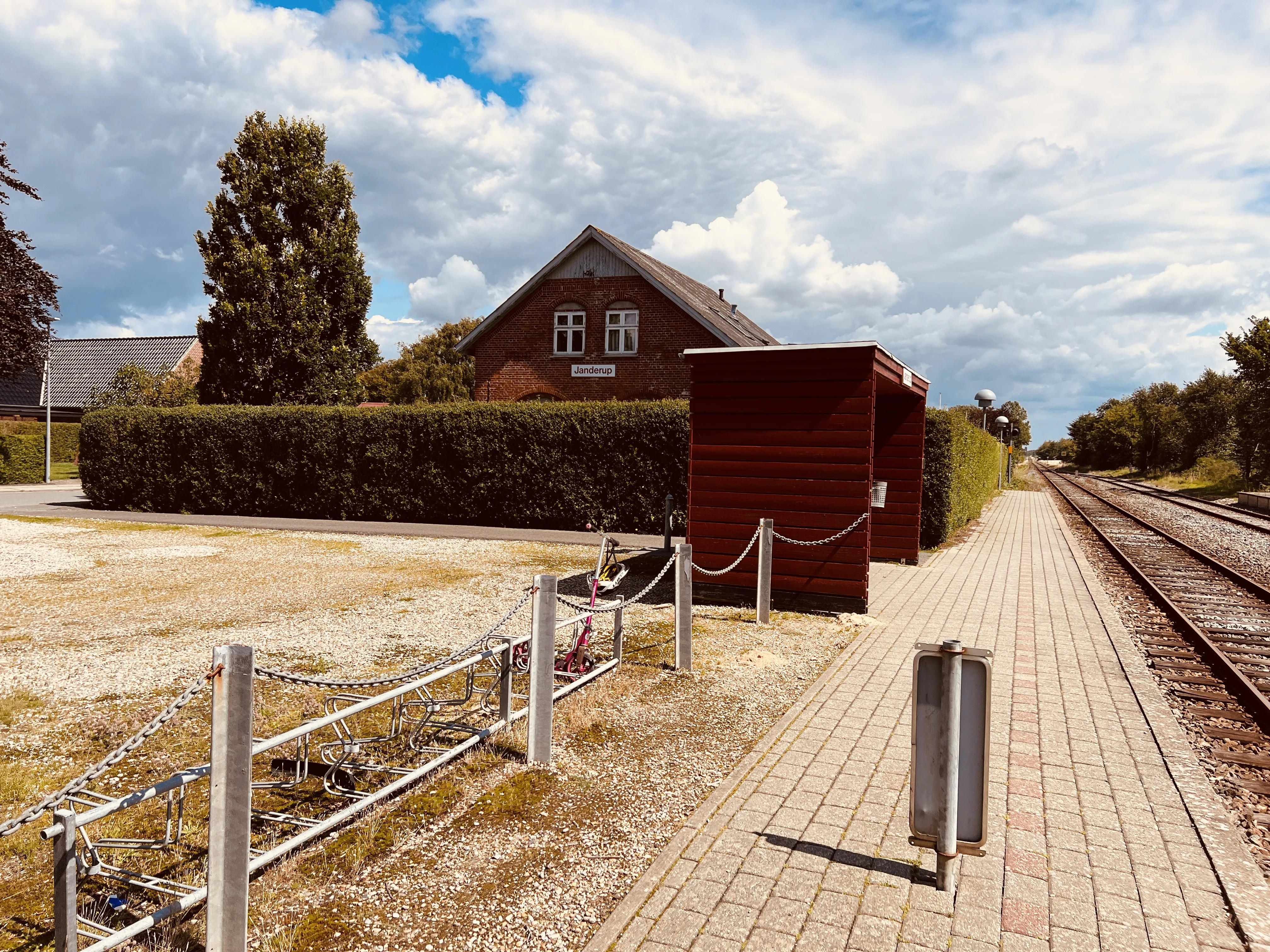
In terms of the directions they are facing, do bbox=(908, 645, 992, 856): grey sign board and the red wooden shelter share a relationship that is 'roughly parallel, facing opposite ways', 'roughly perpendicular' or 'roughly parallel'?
roughly perpendicular

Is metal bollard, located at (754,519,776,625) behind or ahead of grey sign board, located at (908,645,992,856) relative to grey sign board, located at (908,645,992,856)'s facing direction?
ahead

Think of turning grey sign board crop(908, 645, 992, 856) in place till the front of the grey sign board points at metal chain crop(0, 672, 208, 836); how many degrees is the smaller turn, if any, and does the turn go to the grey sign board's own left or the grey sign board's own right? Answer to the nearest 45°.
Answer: approximately 135° to the grey sign board's own left

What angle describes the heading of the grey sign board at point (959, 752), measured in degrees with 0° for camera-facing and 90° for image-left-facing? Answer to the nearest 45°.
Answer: approximately 180°

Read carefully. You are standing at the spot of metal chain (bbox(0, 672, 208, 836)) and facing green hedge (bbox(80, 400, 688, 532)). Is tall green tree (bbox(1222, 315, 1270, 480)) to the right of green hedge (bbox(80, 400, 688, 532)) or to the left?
right

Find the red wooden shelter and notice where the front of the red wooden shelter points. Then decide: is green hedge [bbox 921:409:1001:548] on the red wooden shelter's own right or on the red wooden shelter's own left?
on the red wooden shelter's own left

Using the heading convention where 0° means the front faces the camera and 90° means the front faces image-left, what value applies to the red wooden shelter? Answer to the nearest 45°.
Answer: approximately 270°

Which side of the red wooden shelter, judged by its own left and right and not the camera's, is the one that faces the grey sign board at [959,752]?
right

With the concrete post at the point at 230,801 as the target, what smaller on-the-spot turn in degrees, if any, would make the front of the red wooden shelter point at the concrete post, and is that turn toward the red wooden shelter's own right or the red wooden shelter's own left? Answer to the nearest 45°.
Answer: approximately 90° to the red wooden shelter's own right

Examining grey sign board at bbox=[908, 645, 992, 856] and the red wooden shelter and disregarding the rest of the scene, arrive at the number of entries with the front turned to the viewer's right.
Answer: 1
